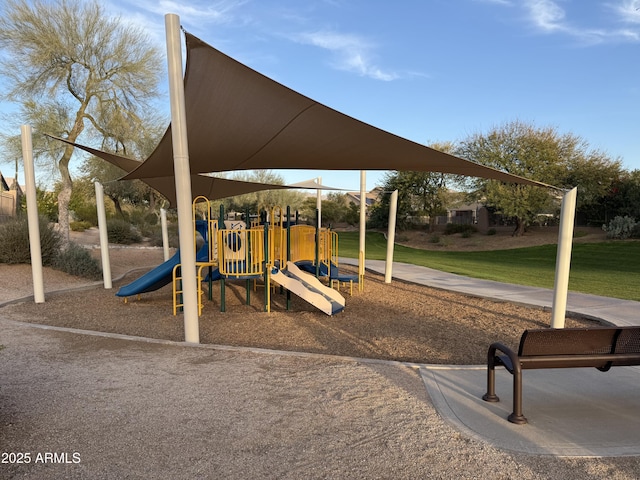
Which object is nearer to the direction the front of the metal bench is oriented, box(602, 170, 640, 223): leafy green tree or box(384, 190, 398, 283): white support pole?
the white support pole

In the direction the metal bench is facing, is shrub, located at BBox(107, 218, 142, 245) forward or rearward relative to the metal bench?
forward

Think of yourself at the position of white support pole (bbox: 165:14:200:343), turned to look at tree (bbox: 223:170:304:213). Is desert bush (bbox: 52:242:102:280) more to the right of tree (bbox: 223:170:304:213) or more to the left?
left

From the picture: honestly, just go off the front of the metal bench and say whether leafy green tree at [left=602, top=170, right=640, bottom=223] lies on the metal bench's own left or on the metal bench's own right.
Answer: on the metal bench's own right

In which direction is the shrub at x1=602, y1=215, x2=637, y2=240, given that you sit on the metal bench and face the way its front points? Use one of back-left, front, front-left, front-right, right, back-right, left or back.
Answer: front-right

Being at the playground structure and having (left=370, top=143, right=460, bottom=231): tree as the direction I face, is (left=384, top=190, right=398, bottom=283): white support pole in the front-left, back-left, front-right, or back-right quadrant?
front-right

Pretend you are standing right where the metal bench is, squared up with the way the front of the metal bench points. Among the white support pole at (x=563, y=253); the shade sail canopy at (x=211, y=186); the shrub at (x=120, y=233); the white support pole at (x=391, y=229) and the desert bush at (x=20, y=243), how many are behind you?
0

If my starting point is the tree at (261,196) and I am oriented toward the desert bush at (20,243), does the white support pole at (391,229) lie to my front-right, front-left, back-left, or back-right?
front-left

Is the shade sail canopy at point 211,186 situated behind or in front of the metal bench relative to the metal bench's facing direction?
in front
